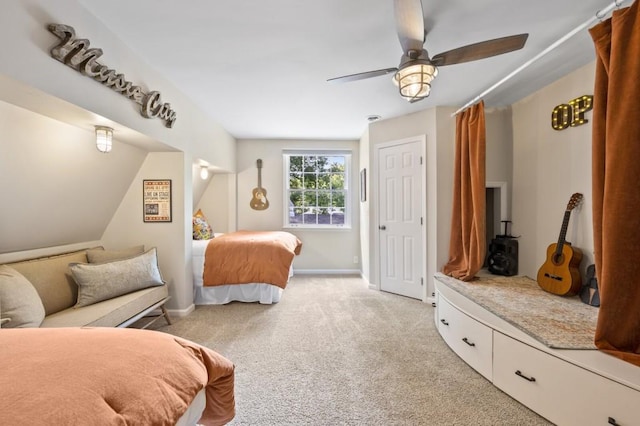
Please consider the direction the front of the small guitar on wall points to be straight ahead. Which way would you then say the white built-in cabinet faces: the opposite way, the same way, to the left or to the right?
to the right

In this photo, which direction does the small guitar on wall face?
toward the camera

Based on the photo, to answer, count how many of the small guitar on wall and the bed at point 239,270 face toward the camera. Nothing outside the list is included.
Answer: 1

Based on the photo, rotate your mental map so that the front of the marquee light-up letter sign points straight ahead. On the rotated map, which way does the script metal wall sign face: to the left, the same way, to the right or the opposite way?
the opposite way

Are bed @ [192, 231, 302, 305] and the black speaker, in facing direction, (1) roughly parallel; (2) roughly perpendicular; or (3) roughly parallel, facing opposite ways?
roughly parallel, facing opposite ways

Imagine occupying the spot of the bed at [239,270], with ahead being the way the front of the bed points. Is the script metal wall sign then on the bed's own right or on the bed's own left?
on the bed's own right

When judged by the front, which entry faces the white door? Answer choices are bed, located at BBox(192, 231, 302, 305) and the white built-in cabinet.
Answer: the bed

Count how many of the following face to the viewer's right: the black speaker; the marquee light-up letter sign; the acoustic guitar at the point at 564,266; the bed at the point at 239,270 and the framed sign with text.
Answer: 1

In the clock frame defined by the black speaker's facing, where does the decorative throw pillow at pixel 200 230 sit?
The decorative throw pillow is roughly at 1 o'clock from the black speaker.

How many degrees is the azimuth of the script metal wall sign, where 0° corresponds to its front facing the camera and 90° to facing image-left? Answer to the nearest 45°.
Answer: approximately 315°

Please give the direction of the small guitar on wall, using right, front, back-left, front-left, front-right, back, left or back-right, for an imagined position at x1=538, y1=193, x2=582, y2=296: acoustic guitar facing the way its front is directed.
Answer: front-right

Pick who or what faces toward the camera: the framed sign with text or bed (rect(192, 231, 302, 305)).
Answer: the framed sign with text

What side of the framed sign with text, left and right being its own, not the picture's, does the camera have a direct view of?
front

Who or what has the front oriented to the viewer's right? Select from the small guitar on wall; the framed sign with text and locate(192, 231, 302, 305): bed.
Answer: the bed

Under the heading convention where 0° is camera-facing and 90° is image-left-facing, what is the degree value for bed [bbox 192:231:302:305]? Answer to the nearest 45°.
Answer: approximately 270°

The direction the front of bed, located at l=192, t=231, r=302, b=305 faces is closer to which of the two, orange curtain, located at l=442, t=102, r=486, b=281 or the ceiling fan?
the orange curtain

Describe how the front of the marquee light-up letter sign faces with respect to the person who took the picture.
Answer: facing the viewer and to the left of the viewer
